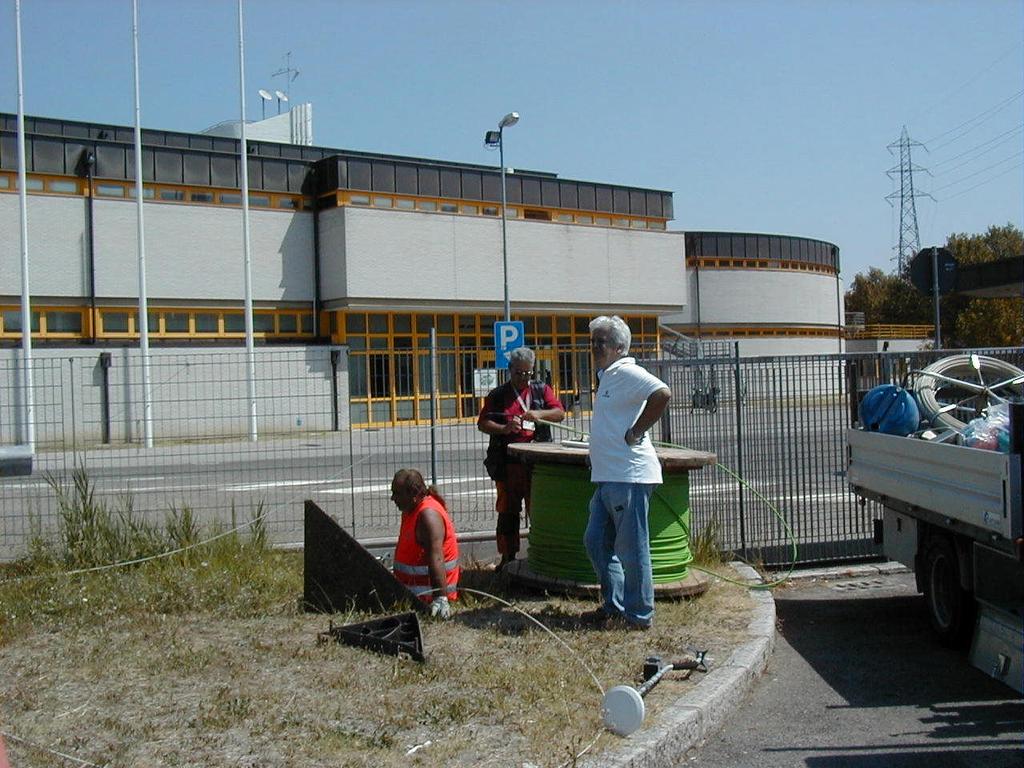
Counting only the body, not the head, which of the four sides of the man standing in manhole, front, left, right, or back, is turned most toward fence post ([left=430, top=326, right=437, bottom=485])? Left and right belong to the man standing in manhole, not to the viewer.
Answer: right

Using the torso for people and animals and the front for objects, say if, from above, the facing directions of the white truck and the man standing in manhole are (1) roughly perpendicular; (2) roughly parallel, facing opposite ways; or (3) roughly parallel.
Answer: roughly perpendicular

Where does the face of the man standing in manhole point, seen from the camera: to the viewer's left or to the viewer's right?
to the viewer's left

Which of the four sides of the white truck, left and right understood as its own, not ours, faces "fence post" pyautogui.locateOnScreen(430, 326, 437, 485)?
back

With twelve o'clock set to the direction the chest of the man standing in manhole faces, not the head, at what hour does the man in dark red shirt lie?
The man in dark red shirt is roughly at 4 o'clock from the man standing in manhole.

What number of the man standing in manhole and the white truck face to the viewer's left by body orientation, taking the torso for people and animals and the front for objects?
1

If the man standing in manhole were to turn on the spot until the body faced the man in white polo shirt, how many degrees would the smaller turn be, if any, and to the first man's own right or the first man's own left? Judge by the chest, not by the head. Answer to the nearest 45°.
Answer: approximately 135° to the first man's own left

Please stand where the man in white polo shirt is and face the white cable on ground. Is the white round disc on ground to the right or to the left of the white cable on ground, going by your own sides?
left

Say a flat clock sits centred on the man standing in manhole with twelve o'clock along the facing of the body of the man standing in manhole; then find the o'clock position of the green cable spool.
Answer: The green cable spool is roughly at 6 o'clock from the man standing in manhole.

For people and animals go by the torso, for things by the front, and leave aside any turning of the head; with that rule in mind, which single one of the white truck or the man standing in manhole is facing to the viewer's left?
the man standing in manhole

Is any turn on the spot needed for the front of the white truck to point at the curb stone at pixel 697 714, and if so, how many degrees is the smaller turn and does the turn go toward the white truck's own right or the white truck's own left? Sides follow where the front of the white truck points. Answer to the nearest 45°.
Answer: approximately 90° to the white truck's own right

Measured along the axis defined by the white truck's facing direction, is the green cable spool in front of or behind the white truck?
behind

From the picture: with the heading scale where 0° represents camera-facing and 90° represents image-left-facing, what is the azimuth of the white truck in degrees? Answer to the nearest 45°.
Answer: approximately 315°

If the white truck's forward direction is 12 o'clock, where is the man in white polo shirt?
The man in white polo shirt is roughly at 4 o'clock from the white truck.

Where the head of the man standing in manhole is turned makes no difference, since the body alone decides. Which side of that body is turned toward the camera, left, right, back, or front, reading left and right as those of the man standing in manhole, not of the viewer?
left
